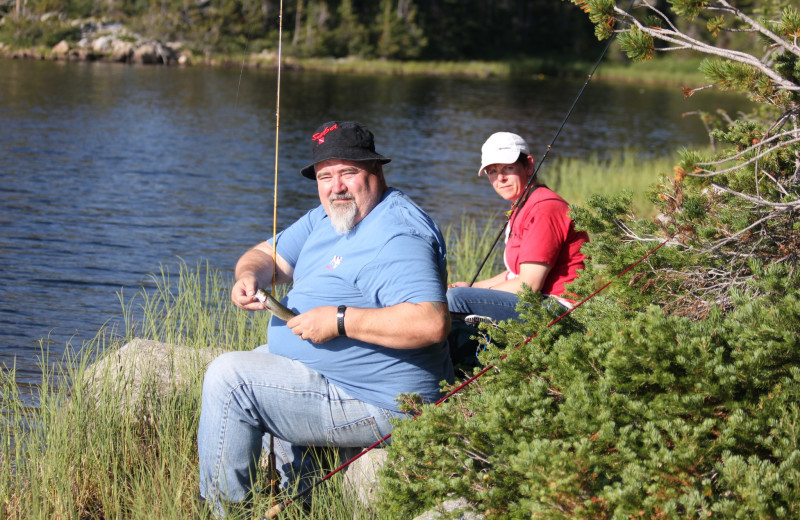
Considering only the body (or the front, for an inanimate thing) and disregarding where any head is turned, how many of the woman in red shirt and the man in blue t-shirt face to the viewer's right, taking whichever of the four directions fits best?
0

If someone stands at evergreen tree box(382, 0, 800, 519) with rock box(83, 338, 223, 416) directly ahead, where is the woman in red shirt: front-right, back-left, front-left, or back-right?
front-right

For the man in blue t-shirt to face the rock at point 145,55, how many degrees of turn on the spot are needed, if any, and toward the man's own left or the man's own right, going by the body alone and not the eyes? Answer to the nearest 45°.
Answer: approximately 135° to the man's own right

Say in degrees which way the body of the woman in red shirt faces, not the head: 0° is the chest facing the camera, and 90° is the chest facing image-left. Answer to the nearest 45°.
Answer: approximately 90°

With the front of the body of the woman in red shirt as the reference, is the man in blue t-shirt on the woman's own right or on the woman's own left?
on the woman's own left

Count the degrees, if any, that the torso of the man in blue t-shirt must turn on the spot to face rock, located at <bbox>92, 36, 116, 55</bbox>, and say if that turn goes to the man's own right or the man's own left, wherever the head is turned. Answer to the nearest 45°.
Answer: approximately 135° to the man's own right

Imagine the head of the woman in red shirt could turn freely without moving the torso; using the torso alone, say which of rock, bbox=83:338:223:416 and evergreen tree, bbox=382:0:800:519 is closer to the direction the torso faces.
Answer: the rock

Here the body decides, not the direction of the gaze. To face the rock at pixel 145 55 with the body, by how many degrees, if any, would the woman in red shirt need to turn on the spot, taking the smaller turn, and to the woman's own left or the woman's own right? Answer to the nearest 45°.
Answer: approximately 45° to the woman's own right

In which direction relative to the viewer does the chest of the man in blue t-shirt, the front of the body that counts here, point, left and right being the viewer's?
facing the viewer and to the left of the viewer

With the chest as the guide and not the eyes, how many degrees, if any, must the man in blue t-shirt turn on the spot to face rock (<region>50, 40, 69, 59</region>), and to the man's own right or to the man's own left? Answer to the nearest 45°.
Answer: approximately 135° to the man's own right

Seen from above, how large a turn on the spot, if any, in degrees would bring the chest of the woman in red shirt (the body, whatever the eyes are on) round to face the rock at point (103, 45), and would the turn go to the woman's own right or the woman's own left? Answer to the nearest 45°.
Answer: approximately 45° to the woman's own right

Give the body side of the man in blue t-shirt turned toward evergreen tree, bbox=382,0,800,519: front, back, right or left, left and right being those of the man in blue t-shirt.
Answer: left
